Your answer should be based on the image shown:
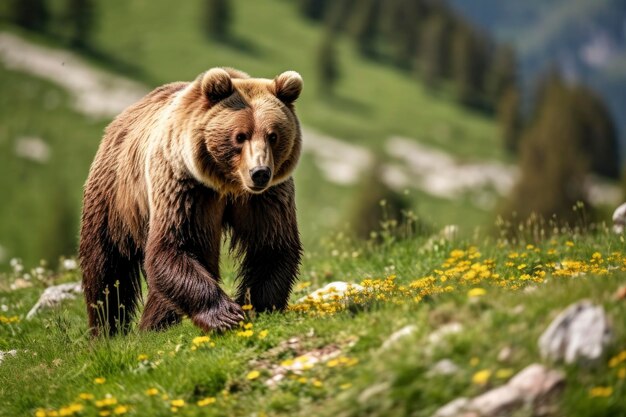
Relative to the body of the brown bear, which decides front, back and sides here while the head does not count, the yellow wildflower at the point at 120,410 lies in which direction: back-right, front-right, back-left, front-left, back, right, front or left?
front-right

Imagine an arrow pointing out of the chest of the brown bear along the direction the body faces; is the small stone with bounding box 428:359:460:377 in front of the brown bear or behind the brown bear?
in front

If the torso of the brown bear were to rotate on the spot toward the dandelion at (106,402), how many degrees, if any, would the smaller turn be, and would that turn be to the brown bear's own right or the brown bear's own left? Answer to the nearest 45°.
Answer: approximately 45° to the brown bear's own right

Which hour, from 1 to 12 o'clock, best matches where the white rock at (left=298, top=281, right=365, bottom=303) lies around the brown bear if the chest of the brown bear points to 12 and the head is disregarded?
The white rock is roughly at 10 o'clock from the brown bear.

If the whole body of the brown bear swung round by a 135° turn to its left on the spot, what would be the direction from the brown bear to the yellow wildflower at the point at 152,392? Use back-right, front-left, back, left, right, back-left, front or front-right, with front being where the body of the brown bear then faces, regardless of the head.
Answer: back

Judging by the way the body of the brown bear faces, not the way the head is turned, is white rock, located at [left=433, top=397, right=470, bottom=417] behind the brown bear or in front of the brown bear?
in front

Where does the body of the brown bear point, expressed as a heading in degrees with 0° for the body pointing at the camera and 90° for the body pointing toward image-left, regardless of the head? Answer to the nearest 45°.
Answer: approximately 315°
